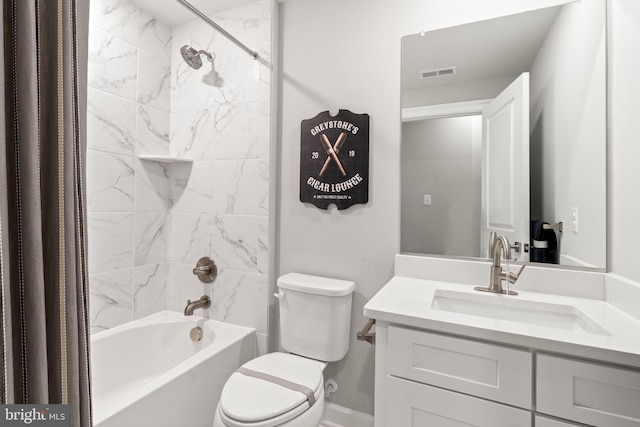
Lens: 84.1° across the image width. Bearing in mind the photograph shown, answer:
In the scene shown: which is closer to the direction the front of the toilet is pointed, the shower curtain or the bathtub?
the shower curtain

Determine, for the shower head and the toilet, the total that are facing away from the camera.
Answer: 0

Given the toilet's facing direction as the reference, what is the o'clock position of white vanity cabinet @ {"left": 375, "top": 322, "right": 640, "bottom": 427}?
The white vanity cabinet is roughly at 9 o'clock from the toilet.

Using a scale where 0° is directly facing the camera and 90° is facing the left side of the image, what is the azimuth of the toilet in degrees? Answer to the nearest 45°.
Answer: approximately 45°

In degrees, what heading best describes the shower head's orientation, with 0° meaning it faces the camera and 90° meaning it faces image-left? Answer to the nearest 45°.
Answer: approximately 45°
